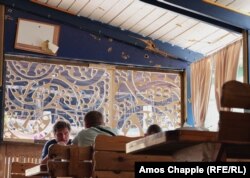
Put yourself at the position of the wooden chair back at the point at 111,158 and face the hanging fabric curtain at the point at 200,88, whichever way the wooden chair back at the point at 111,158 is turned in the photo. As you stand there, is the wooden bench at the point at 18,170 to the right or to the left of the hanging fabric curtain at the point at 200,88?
left

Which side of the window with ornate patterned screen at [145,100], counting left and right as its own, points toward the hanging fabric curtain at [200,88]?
left

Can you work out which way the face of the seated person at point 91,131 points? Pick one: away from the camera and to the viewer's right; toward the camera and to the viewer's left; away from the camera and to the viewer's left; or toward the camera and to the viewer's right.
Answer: away from the camera and to the viewer's left

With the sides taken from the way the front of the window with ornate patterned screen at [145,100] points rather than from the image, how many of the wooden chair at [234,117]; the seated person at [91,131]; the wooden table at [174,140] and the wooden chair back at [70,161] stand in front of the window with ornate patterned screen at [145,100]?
4

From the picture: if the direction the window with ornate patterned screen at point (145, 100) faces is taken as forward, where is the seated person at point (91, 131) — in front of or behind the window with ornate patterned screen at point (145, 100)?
in front

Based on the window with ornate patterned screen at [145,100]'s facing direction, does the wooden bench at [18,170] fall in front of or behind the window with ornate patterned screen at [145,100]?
in front

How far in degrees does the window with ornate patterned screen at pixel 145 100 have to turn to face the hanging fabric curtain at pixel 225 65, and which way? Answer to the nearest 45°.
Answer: approximately 45° to its left

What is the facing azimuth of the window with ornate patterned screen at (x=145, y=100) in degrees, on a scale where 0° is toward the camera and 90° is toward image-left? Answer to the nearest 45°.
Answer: approximately 0°

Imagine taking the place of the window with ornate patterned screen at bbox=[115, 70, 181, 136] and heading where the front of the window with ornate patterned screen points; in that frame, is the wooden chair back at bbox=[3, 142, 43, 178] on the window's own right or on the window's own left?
on the window's own right

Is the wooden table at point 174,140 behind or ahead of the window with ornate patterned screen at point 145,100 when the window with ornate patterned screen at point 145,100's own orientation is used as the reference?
ahead
